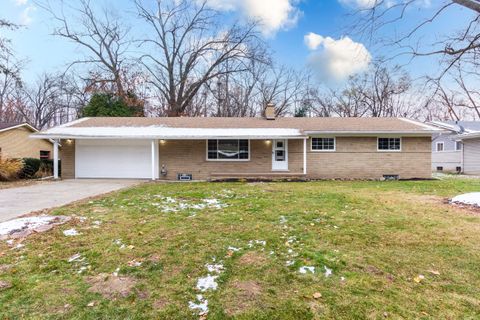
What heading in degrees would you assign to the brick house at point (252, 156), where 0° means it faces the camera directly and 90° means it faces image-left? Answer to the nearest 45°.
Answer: approximately 0°

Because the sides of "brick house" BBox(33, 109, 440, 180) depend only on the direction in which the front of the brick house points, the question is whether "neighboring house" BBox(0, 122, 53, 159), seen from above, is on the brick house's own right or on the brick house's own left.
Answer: on the brick house's own right

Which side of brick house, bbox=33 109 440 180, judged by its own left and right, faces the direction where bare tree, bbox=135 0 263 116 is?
back

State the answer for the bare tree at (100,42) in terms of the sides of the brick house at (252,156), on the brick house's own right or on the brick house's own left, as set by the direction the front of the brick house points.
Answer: on the brick house's own right

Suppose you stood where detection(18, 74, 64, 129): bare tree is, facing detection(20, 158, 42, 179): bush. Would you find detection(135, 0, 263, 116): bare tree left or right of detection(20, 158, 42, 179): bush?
left

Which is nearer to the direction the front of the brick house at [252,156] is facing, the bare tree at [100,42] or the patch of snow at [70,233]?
the patch of snow

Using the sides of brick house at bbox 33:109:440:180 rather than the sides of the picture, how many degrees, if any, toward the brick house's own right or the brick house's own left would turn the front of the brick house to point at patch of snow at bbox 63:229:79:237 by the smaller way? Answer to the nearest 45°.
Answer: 0° — it already faces it

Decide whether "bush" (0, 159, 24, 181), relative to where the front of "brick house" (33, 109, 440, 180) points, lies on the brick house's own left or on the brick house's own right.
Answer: on the brick house's own right

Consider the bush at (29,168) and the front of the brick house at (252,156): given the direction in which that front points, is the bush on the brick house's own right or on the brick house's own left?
on the brick house's own right
